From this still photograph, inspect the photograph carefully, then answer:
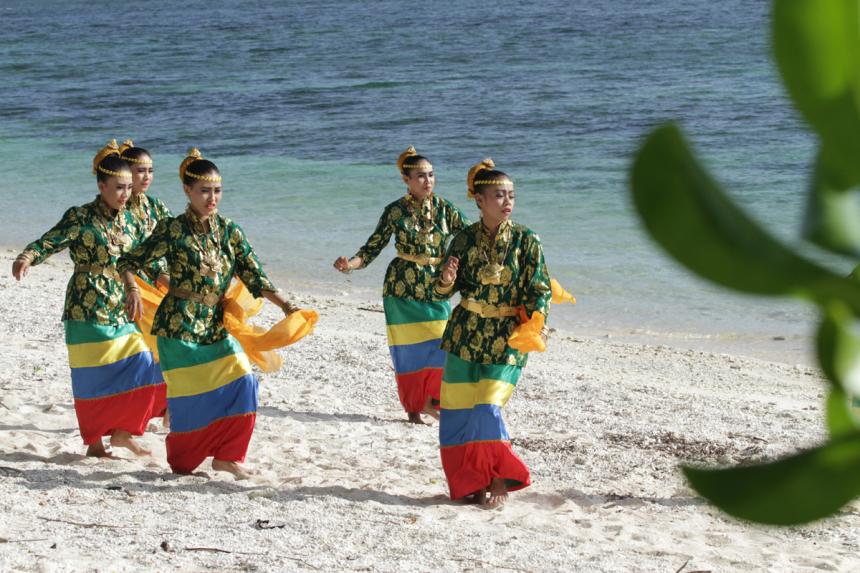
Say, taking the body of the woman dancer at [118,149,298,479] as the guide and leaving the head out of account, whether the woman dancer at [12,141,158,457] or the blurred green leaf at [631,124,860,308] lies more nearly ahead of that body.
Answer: the blurred green leaf

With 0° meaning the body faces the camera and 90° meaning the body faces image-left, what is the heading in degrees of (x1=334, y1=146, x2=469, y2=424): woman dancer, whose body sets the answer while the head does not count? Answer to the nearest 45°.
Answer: approximately 315°

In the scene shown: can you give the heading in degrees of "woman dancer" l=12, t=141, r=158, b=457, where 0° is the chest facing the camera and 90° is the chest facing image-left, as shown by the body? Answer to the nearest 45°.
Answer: approximately 315°

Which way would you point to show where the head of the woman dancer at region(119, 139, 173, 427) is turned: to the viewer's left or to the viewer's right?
to the viewer's right

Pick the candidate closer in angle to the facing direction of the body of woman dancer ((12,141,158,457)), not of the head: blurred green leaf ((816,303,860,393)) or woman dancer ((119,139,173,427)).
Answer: the blurred green leaf

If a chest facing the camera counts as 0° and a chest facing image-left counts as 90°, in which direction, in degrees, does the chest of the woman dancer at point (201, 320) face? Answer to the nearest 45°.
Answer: approximately 315°
